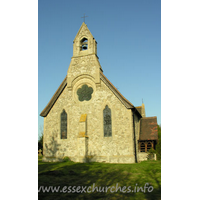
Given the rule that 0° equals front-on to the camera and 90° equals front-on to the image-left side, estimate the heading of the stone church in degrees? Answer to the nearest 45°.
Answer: approximately 0°
